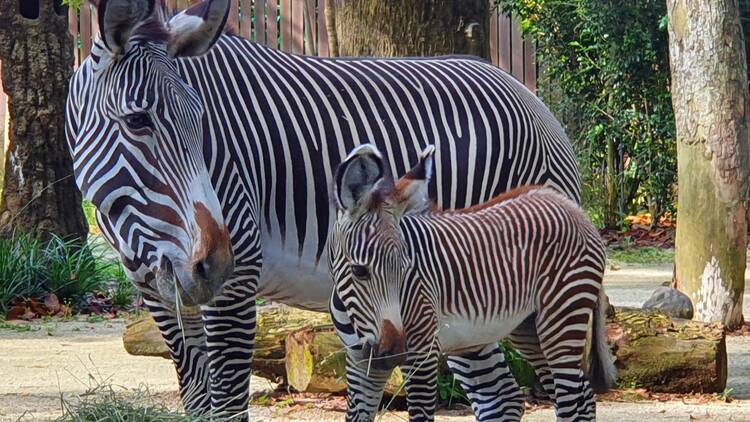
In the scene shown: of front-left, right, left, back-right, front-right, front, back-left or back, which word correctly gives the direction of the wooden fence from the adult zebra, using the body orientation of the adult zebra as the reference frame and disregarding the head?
back-right

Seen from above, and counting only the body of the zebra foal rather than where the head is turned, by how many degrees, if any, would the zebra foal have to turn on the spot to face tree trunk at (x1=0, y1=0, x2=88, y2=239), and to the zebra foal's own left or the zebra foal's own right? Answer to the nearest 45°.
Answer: approximately 90° to the zebra foal's own right

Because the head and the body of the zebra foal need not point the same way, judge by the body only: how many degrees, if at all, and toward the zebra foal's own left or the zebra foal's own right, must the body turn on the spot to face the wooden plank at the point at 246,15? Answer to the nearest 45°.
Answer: approximately 135° to the zebra foal's own right

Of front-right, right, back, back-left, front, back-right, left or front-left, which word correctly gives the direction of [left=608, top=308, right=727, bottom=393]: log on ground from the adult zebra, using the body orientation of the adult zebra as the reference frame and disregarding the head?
back

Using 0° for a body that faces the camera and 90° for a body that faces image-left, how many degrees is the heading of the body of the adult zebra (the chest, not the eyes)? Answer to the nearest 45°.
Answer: approximately 45°

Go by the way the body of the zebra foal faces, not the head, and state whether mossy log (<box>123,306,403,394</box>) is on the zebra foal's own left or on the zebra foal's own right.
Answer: on the zebra foal's own right

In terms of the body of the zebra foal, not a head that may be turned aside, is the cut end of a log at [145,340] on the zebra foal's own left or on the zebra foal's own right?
on the zebra foal's own right

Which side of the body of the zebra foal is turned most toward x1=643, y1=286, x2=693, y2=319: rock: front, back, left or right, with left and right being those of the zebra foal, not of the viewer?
back

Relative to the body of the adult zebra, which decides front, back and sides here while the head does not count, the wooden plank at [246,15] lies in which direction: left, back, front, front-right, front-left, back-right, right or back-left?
back-right

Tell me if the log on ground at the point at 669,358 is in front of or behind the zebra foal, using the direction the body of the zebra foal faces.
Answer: behind

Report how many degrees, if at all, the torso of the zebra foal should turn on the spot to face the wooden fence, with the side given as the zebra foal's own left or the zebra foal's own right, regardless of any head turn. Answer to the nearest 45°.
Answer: approximately 135° to the zebra foal's own right

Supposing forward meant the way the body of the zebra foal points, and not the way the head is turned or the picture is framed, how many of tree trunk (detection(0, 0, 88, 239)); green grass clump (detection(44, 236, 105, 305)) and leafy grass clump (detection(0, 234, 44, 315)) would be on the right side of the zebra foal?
3

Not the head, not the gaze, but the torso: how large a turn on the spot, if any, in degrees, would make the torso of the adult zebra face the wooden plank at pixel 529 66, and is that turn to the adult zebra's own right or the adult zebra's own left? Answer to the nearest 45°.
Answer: approximately 135° to the adult zebra's own right

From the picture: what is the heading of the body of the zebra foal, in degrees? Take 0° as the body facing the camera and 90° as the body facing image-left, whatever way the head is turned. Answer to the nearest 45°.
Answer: approximately 45°
